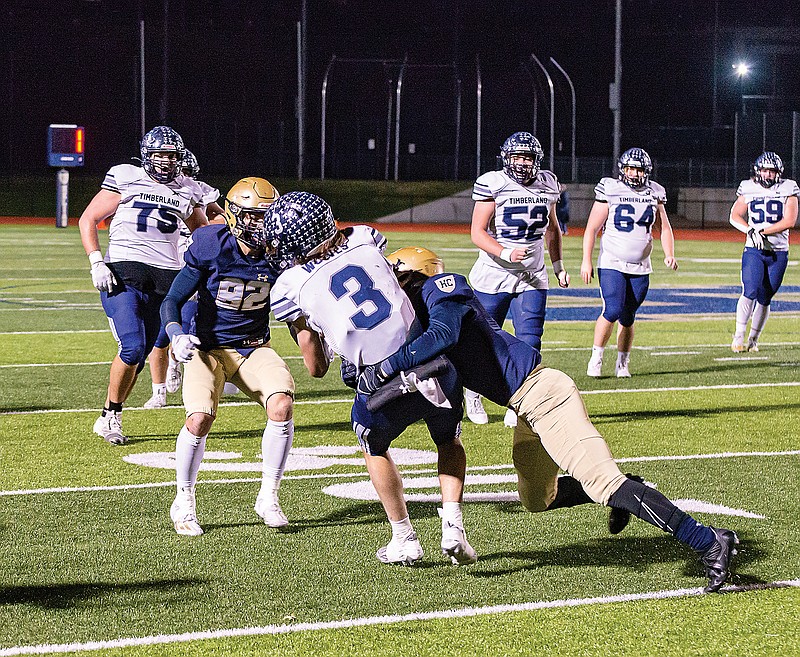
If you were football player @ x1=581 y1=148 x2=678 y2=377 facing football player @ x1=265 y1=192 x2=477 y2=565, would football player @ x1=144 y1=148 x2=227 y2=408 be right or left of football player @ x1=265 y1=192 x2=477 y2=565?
right

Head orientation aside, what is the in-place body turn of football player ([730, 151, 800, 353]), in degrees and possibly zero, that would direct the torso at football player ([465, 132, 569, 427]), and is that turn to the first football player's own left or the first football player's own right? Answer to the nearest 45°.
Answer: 0° — they already face them

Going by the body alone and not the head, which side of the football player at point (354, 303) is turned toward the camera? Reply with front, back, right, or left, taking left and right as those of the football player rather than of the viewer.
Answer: back

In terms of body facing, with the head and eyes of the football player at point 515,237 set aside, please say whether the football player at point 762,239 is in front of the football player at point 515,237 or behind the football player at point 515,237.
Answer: behind

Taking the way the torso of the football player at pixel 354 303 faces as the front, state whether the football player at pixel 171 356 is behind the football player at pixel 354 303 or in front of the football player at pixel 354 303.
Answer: in front

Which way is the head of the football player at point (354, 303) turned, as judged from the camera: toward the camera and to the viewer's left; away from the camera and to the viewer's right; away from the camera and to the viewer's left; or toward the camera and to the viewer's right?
away from the camera and to the viewer's left

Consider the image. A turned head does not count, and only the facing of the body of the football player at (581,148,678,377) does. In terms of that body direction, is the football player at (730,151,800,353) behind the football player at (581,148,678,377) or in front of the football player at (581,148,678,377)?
behind

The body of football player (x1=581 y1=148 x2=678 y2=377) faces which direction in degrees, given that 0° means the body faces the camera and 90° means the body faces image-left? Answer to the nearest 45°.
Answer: approximately 0°

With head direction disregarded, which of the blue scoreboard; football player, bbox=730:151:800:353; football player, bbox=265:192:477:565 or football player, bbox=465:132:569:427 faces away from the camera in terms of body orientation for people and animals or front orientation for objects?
football player, bbox=265:192:477:565

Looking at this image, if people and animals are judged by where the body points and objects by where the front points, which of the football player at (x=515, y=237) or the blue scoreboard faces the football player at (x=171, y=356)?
the blue scoreboard

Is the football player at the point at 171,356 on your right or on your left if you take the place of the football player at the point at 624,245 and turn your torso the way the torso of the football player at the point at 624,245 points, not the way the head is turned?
on your right

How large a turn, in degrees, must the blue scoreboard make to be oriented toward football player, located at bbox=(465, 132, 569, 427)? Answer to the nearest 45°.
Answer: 0° — it already faces them

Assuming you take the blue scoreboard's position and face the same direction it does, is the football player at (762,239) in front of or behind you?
in front
